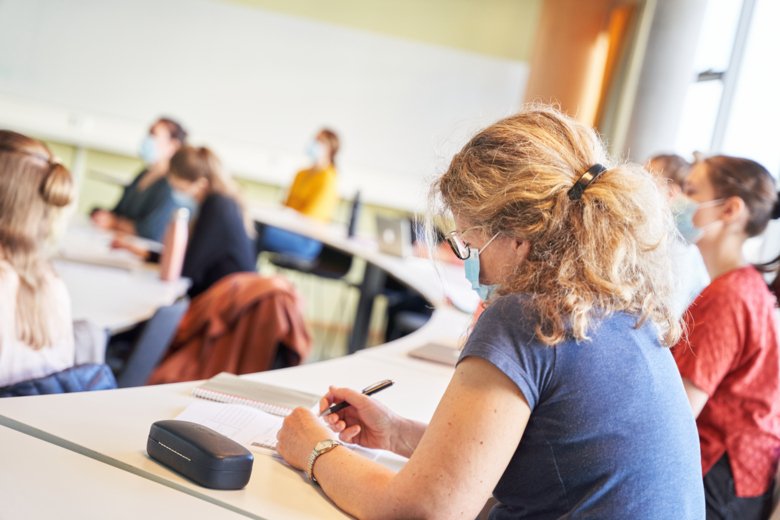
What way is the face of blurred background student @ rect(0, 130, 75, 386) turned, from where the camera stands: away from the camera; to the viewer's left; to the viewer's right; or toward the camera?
away from the camera

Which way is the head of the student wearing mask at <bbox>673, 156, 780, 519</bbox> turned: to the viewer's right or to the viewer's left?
to the viewer's left

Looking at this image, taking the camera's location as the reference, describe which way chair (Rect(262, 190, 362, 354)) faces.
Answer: facing to the left of the viewer

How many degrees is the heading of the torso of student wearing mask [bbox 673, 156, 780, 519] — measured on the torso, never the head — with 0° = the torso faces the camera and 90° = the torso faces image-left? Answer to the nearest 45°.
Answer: approximately 90°
